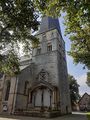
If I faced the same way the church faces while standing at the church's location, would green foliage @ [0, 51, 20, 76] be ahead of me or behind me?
ahead

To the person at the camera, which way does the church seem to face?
facing the viewer
